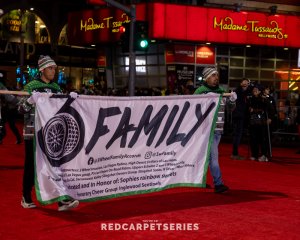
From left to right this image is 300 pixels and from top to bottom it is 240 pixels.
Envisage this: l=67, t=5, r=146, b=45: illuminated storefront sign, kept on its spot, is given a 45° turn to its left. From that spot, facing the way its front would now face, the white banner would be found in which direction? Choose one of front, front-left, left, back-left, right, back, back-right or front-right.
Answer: front

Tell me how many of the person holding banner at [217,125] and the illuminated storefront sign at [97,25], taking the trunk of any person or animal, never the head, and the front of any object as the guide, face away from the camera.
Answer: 0

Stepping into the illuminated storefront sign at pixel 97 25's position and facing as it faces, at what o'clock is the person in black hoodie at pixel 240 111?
The person in black hoodie is roughly at 10 o'clock from the illuminated storefront sign.

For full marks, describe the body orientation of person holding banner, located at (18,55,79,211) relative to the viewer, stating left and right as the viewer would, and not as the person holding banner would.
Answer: facing the viewer and to the right of the viewer

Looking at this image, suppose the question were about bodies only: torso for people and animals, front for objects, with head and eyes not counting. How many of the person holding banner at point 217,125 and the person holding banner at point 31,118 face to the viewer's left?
0

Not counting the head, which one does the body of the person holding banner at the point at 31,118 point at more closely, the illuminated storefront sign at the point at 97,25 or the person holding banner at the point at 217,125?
the person holding banner

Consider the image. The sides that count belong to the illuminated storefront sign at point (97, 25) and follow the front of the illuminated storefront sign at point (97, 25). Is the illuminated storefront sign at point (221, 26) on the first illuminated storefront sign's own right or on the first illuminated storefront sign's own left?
on the first illuminated storefront sign's own left

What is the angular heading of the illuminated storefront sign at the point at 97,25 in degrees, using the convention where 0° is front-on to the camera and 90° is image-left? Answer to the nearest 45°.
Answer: approximately 45°
